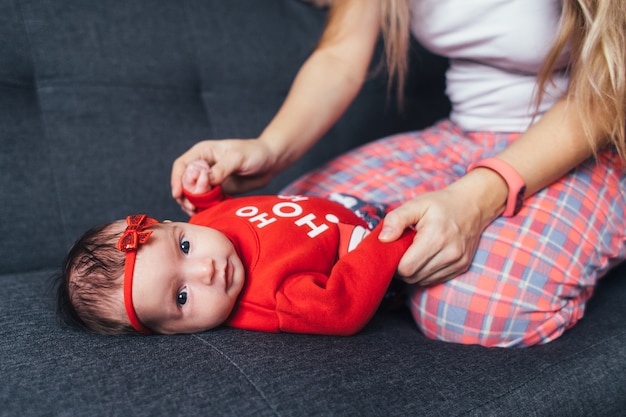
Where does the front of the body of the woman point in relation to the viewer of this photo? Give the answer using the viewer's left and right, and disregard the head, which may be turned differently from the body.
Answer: facing the viewer and to the left of the viewer

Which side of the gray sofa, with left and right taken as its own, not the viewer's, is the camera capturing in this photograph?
front
